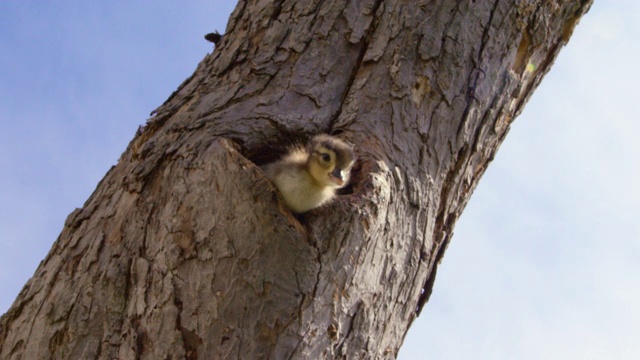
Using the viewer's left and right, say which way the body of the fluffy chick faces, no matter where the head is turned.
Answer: facing the viewer and to the right of the viewer
